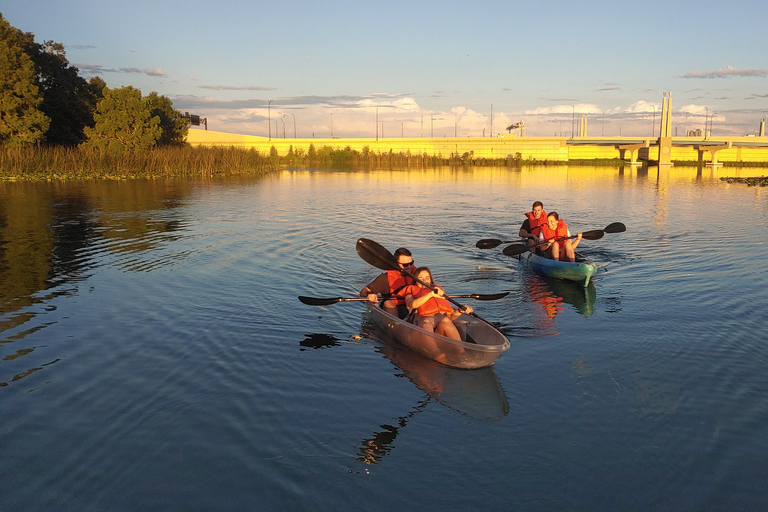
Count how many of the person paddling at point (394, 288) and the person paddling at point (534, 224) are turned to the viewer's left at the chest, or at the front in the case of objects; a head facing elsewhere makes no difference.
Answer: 0

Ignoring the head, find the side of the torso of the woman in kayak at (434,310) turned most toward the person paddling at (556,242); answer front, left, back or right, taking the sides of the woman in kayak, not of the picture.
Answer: left

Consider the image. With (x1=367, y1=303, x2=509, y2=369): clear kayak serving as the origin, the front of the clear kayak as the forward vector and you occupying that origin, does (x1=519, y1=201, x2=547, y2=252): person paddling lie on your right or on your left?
on your left

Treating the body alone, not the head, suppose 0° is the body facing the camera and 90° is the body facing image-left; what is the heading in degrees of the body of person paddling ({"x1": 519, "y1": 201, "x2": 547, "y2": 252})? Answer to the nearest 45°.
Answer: approximately 315°

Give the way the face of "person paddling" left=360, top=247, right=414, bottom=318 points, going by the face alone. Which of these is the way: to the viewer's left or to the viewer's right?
to the viewer's right

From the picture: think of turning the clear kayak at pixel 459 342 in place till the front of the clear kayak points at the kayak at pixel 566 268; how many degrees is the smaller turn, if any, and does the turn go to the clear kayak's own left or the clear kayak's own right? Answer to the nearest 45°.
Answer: approximately 90° to the clear kayak's own left

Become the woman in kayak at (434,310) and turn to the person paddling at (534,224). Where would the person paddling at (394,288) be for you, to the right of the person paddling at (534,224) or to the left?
left

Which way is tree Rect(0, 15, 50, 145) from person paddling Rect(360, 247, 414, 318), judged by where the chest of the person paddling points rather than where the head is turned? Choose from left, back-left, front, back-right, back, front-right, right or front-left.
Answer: back

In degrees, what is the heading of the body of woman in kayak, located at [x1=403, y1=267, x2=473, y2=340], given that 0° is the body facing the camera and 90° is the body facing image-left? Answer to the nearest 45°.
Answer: approximately 315°

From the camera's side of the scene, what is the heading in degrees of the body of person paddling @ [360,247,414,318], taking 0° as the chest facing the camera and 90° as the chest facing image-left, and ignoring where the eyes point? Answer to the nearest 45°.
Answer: approximately 315°

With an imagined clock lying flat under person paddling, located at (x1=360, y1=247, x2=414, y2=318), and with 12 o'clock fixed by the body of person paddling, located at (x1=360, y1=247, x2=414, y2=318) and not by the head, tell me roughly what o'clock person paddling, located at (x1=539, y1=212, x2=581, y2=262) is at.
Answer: person paddling, located at (x1=539, y1=212, x2=581, y2=262) is roughly at 9 o'clock from person paddling, located at (x1=360, y1=247, x2=414, y2=318).

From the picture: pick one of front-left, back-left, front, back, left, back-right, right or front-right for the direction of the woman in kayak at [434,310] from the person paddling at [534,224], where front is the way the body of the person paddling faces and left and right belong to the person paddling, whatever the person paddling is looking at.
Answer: front-right

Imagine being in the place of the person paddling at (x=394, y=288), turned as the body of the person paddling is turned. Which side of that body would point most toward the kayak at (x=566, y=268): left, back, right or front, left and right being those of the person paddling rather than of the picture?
left

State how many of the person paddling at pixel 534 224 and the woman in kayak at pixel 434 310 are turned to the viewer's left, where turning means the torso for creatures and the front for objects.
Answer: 0
